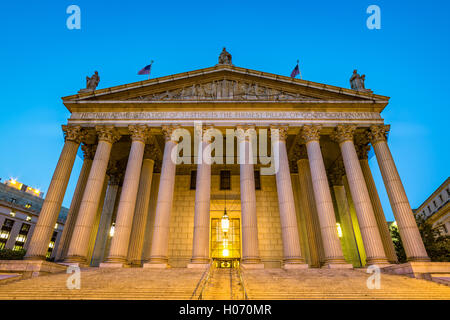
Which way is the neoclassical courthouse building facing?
toward the camera
